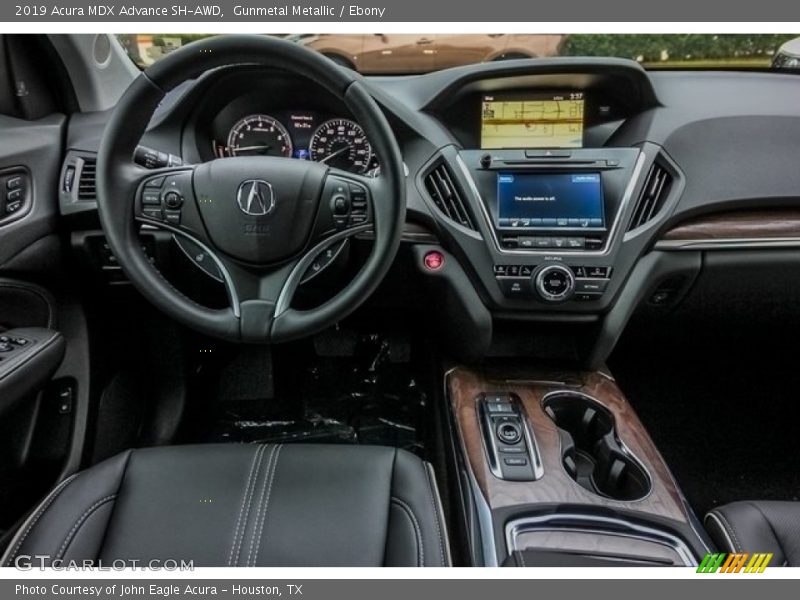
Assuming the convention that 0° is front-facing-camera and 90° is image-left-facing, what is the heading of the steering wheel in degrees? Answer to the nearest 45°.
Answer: approximately 0°

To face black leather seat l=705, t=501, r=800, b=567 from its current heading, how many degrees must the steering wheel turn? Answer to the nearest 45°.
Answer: approximately 45° to its left

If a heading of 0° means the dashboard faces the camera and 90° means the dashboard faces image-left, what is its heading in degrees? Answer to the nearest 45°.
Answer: approximately 0°

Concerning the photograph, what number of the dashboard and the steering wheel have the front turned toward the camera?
2

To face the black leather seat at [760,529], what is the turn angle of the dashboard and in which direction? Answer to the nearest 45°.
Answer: approximately 45° to its left

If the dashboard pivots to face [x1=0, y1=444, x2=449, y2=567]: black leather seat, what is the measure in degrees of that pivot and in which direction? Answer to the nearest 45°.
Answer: approximately 45° to its right
